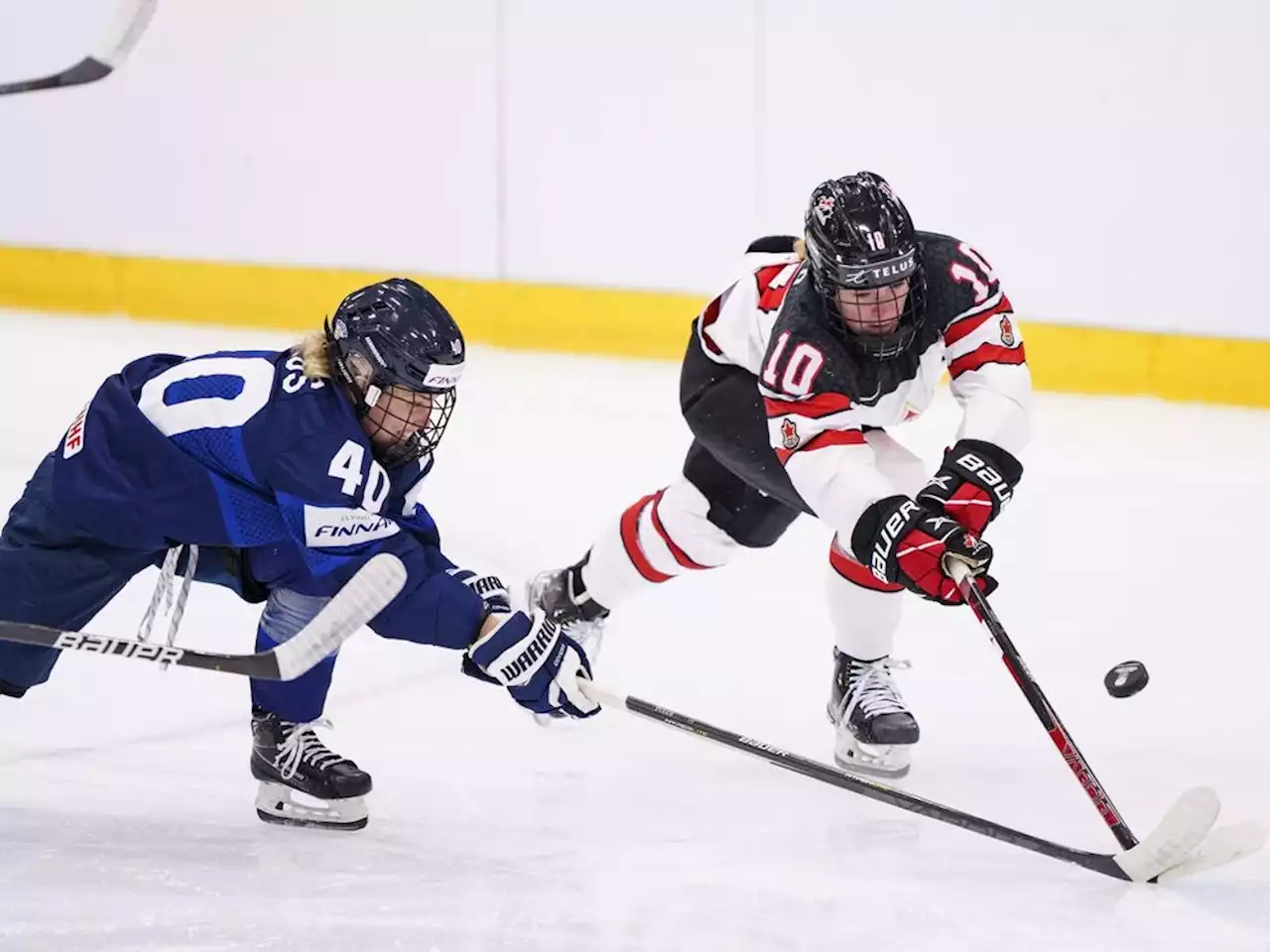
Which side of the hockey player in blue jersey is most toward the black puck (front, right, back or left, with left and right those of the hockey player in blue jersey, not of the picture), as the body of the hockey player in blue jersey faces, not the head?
front

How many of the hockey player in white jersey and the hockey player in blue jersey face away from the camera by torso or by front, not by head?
0

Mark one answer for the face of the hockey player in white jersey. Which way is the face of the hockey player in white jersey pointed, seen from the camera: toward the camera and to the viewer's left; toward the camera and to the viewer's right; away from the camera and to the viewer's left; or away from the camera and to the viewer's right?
toward the camera and to the viewer's right

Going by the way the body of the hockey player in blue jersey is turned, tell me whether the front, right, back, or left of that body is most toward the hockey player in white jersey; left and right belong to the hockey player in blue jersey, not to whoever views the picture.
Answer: front

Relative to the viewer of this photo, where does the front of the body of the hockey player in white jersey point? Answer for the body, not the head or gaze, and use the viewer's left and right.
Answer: facing the viewer and to the right of the viewer

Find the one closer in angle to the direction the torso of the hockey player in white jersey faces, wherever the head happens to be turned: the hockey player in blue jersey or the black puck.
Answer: the black puck

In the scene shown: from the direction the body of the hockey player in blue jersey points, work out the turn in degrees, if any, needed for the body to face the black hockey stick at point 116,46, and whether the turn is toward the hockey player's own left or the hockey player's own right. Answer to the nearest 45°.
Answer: approximately 90° to the hockey player's own left

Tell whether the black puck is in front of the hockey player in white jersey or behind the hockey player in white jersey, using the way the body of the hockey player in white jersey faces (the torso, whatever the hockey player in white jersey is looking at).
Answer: in front

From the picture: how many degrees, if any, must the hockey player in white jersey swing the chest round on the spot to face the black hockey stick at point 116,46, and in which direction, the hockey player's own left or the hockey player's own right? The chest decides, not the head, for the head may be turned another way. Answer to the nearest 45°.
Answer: approximately 180°

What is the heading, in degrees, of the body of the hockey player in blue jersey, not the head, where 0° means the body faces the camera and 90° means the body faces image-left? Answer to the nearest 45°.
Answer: approximately 270°
